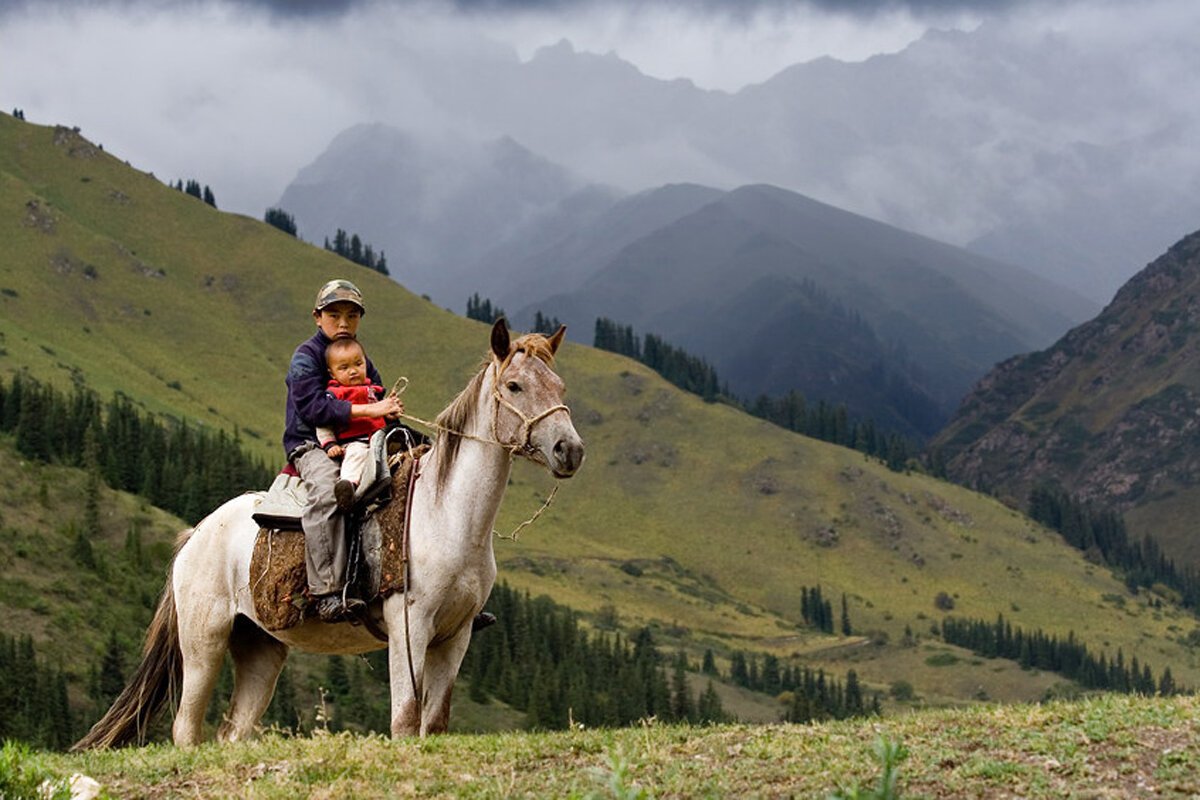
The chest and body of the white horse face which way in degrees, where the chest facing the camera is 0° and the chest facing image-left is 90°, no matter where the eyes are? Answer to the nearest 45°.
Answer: approximately 315°

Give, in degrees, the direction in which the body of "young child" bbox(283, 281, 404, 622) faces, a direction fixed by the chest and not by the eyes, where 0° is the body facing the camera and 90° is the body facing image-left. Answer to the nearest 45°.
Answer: approximately 315°
